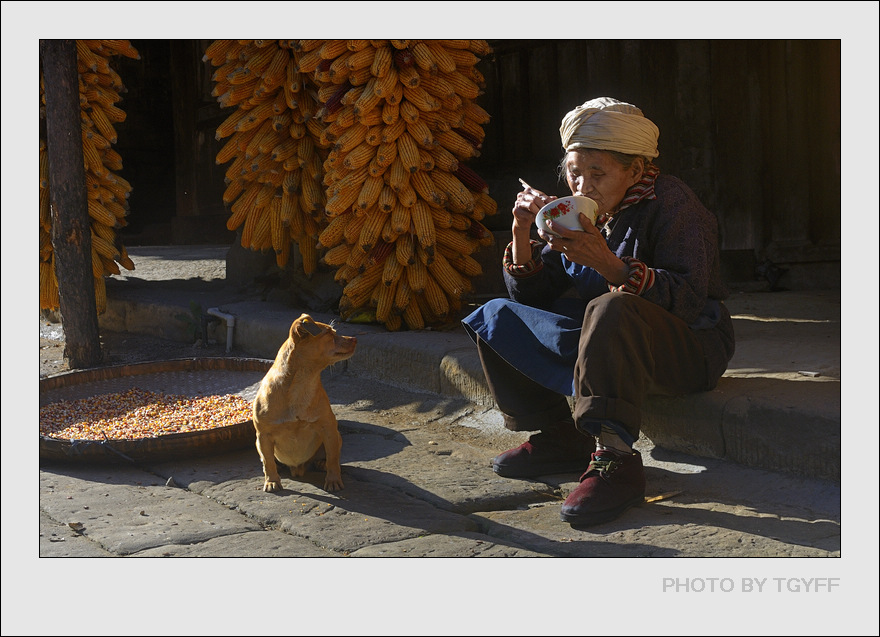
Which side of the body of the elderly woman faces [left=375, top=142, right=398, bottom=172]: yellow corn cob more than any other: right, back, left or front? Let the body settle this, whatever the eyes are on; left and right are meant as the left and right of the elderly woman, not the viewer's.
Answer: right

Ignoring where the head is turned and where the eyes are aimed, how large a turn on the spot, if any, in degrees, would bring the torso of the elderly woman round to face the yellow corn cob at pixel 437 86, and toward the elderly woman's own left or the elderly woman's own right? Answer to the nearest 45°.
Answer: approximately 90° to the elderly woman's own right

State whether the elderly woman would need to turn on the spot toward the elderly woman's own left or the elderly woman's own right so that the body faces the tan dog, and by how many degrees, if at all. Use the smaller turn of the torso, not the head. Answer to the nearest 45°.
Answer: approximately 45° to the elderly woman's own right

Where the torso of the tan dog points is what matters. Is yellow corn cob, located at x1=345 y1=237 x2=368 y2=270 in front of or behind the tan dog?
behind

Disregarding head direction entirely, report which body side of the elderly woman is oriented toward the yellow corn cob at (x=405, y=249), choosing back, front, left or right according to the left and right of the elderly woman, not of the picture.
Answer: right

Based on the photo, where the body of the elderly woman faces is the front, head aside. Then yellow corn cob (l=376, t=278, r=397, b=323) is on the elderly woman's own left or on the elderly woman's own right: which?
on the elderly woman's own right

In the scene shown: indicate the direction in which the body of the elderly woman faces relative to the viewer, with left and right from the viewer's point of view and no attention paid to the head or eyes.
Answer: facing the viewer and to the left of the viewer

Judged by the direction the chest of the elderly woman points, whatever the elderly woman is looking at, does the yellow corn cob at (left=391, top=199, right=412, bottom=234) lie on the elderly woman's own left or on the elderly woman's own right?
on the elderly woman's own right

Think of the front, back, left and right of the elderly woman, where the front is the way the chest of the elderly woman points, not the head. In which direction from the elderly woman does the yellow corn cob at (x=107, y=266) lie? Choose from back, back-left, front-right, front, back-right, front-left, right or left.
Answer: right

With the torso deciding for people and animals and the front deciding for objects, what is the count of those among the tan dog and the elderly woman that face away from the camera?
0
